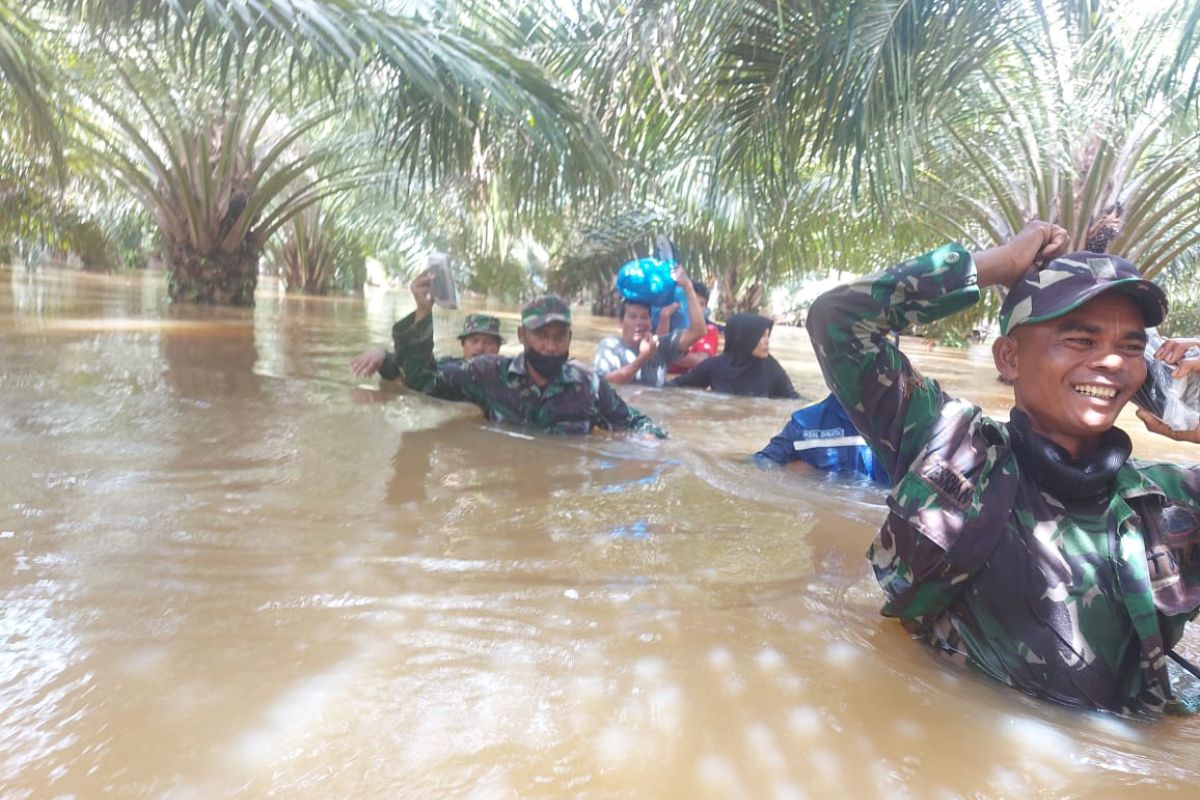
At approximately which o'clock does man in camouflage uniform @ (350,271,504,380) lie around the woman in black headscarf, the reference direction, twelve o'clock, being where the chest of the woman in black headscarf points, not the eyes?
The man in camouflage uniform is roughly at 3 o'clock from the woman in black headscarf.

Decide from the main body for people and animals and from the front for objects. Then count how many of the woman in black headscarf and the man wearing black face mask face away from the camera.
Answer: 0
